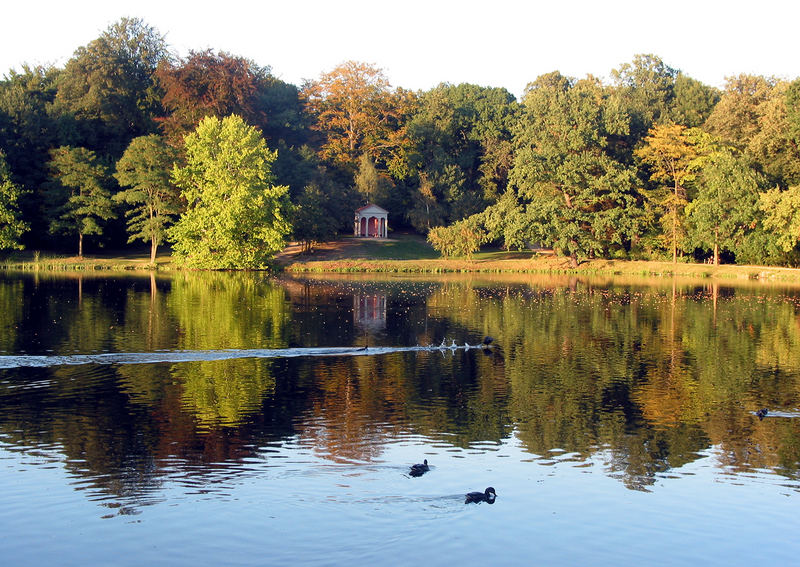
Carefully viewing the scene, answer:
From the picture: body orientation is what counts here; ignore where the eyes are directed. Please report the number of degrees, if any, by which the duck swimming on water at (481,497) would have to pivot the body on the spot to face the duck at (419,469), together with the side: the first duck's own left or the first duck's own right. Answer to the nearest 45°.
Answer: approximately 135° to the first duck's own left

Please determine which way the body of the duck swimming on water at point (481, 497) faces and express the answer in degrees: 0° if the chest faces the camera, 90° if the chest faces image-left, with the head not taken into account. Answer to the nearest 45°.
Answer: approximately 270°
